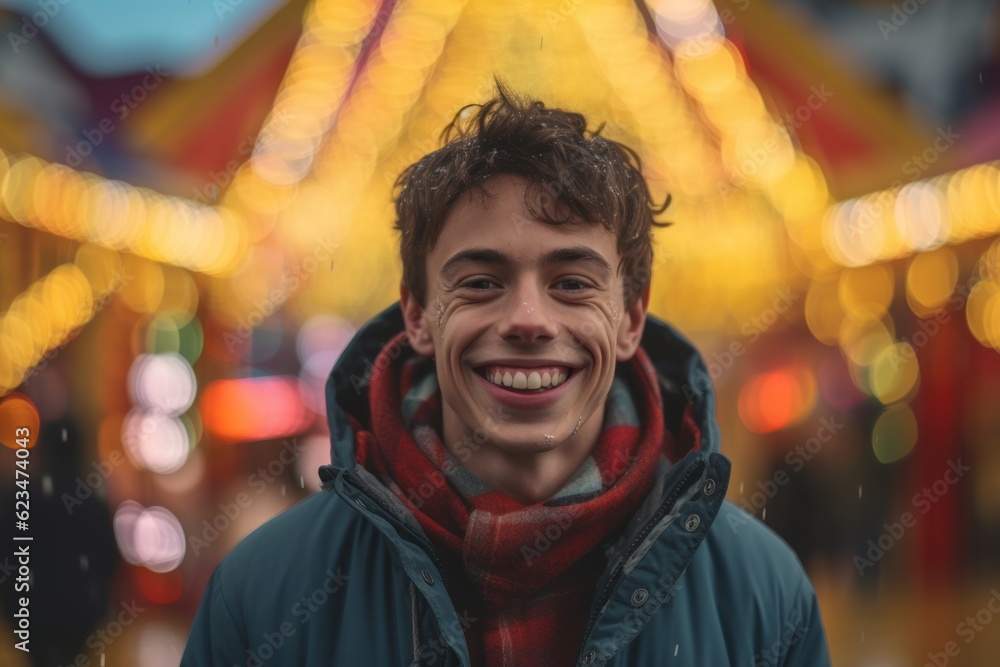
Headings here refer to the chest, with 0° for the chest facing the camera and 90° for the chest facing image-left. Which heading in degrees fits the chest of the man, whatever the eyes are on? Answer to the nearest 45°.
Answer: approximately 0°
